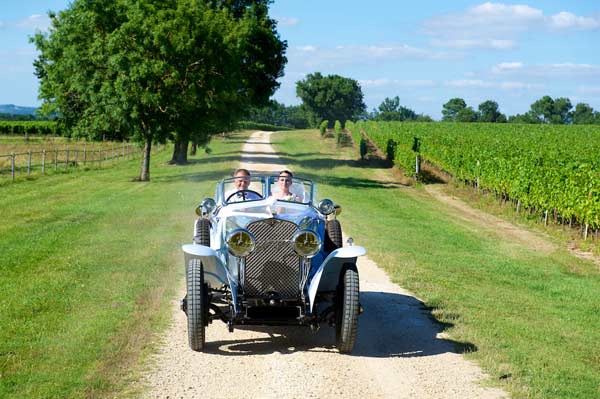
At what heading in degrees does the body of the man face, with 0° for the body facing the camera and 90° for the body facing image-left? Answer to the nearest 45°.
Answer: approximately 0°

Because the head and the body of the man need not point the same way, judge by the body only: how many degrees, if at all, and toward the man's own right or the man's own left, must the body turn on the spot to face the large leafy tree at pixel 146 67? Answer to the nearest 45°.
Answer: approximately 180°

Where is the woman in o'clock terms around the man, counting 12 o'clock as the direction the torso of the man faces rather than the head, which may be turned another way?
The woman is roughly at 10 o'clock from the man.

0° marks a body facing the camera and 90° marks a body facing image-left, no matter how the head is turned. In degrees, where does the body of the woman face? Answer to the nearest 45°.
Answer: approximately 0°

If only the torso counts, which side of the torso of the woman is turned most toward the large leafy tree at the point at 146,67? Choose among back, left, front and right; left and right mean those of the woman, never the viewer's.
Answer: back

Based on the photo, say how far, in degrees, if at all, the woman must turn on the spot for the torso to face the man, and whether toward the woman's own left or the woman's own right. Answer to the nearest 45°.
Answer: approximately 135° to the woman's own right

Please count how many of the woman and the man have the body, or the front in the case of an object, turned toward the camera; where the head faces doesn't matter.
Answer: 2
